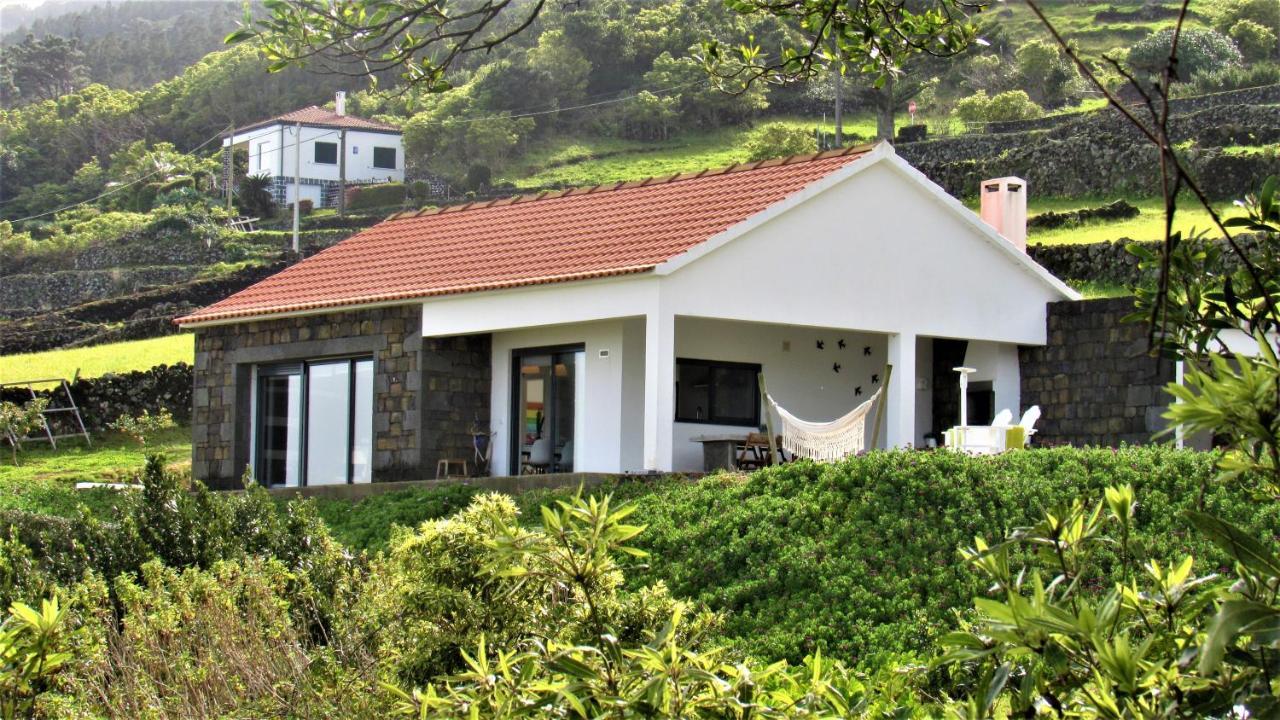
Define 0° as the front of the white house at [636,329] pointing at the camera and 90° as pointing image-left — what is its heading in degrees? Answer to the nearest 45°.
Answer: approximately 45°

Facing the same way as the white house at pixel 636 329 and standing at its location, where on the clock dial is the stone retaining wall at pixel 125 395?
The stone retaining wall is roughly at 3 o'clock from the white house.

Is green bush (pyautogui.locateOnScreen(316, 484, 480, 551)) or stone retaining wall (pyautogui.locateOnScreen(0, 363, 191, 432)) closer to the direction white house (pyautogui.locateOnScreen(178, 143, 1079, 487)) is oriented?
the green bush

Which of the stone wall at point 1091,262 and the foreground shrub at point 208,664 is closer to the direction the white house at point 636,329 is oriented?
the foreground shrub

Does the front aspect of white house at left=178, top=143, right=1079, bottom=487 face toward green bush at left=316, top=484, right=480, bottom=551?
yes

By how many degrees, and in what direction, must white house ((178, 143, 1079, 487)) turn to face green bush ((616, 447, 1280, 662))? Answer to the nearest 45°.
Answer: approximately 45° to its left

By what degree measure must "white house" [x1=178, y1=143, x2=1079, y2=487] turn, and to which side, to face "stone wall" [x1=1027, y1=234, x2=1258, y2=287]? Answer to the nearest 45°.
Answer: approximately 180°
